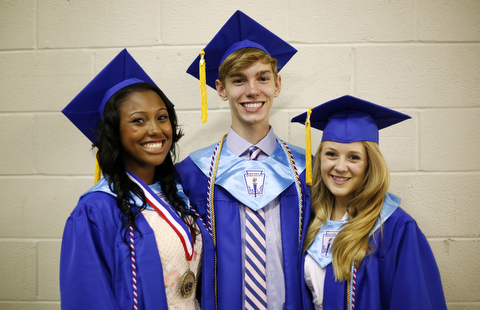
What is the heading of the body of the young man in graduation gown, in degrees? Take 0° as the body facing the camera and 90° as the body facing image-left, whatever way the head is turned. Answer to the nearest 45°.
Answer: approximately 0°

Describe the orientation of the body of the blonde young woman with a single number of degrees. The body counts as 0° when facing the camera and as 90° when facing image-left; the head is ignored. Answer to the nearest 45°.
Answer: approximately 45°
